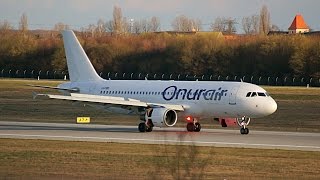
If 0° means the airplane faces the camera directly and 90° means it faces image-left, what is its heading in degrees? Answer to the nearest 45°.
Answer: approximately 315°
